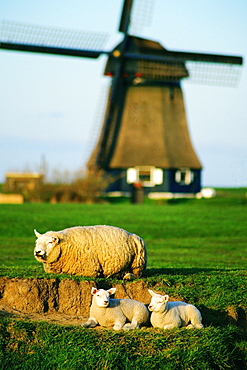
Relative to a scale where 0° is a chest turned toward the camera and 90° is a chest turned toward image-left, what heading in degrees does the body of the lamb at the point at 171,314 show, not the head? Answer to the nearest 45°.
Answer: approximately 90°

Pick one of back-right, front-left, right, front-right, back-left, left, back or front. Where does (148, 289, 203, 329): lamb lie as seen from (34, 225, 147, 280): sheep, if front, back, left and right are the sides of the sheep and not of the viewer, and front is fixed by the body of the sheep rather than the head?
back-left

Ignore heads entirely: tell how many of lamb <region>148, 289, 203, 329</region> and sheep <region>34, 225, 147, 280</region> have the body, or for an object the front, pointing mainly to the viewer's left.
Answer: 2

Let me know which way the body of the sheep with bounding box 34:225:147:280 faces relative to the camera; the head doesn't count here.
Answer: to the viewer's left

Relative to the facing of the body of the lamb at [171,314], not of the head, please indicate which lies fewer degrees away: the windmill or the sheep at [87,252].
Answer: the sheep

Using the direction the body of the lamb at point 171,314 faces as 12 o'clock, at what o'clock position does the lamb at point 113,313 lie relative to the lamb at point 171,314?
the lamb at point 113,313 is roughly at 12 o'clock from the lamb at point 171,314.

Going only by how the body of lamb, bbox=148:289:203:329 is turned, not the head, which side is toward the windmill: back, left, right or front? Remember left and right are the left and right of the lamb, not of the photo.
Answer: right

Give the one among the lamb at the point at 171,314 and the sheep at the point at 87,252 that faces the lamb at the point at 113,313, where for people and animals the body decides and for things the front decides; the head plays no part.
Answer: the lamb at the point at 171,314

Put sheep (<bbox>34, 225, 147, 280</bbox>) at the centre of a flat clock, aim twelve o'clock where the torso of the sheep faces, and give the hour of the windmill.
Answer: The windmill is roughly at 3 o'clock from the sheep.
